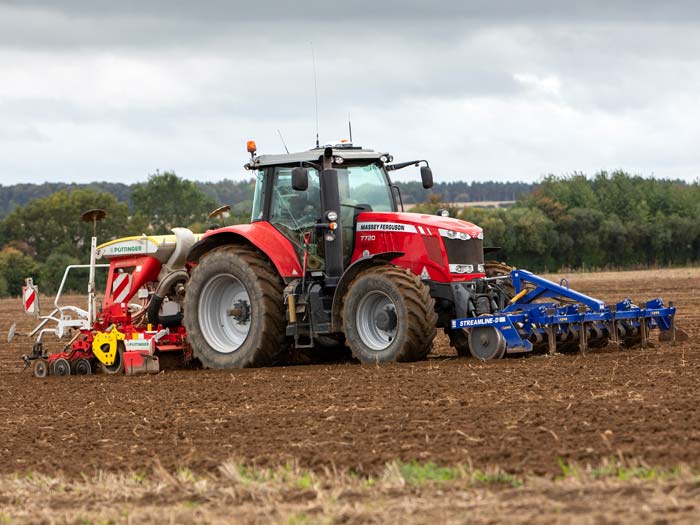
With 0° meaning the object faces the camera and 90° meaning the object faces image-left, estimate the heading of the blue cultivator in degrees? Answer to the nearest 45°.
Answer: approximately 315°

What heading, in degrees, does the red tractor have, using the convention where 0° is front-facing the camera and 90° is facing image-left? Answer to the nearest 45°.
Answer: approximately 315°

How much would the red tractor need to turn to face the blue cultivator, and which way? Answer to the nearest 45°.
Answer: approximately 45° to its left

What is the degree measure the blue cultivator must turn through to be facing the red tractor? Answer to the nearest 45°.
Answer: approximately 135° to its right
